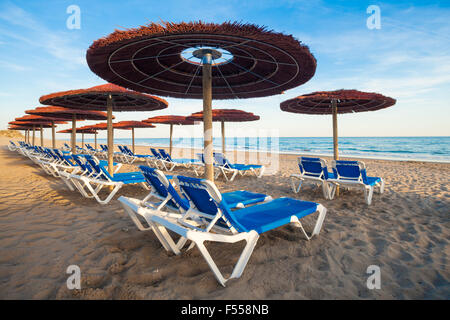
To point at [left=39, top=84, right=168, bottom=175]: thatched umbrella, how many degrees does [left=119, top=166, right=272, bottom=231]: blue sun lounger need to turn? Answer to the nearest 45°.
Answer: approximately 90° to its left

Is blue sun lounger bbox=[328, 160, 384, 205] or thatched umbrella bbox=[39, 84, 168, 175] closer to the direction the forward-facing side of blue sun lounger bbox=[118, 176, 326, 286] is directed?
the blue sun lounger

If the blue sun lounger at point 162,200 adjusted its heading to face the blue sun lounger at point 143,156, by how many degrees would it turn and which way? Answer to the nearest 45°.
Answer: approximately 45° to its left

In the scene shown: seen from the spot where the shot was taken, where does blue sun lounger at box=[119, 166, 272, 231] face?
facing away from the viewer and to the right of the viewer

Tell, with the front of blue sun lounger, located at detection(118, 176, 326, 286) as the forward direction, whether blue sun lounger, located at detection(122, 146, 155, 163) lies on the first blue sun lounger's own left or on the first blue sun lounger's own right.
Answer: on the first blue sun lounger's own left

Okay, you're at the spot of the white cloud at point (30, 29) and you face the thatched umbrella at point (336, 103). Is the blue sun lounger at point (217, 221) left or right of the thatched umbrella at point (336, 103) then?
right

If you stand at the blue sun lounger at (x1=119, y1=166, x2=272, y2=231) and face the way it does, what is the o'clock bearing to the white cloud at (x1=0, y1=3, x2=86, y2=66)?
The white cloud is roughly at 9 o'clock from the blue sun lounger.

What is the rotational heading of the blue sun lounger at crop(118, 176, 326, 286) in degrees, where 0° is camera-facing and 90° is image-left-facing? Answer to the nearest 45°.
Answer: approximately 225°

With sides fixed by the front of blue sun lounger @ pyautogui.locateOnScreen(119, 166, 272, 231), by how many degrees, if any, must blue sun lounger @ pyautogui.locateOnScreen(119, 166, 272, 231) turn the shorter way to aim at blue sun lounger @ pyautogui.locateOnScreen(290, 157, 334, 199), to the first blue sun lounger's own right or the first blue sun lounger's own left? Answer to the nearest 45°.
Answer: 0° — it already faces it

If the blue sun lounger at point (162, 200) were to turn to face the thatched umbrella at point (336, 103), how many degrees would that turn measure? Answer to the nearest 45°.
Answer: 0° — it already faces it
